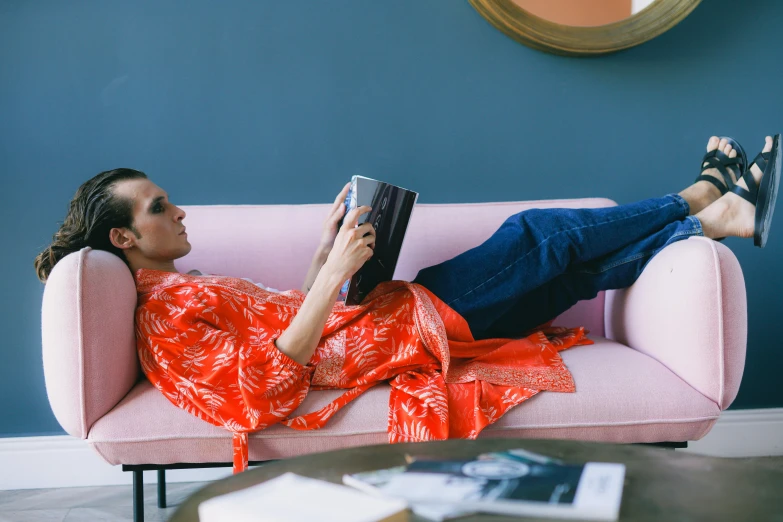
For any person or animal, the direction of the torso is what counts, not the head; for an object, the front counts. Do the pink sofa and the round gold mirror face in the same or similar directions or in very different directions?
same or similar directions

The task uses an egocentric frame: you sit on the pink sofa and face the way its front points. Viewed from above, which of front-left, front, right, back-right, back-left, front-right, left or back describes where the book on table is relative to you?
front

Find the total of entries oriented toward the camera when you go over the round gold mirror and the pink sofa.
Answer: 2

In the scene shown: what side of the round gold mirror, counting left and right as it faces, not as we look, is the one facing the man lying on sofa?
front

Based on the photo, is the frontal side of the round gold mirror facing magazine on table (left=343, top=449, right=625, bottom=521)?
yes

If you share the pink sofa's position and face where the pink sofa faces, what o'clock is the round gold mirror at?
The round gold mirror is roughly at 7 o'clock from the pink sofa.

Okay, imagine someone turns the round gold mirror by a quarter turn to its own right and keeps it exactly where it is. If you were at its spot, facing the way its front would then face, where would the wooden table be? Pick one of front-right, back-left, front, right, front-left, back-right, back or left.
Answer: left

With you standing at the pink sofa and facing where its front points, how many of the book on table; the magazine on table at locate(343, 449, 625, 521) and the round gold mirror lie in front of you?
2

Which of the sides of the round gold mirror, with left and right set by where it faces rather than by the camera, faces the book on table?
front

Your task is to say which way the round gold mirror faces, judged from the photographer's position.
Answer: facing the viewer

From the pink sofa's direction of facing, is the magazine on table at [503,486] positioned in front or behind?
in front
